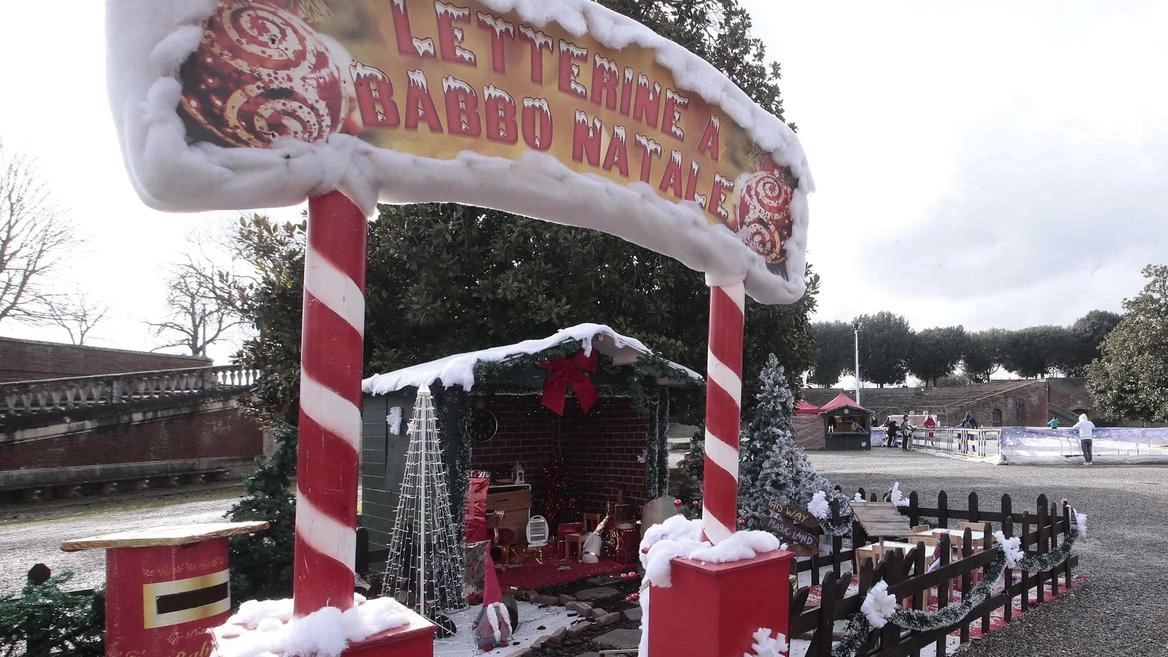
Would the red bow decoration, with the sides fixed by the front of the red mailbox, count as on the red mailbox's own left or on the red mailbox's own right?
on the red mailbox's own left

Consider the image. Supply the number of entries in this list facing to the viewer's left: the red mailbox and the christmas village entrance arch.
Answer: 0

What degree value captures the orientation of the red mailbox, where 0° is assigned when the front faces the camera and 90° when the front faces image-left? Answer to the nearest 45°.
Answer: approximately 315°

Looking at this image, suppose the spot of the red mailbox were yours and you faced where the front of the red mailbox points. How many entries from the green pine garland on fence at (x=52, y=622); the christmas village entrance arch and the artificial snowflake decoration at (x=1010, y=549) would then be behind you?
1

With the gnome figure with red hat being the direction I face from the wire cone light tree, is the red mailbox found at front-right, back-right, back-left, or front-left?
front-right

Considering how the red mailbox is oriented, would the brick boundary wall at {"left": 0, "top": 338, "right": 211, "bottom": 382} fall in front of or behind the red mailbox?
behind

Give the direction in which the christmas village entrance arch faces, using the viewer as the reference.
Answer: facing the viewer and to the right of the viewer

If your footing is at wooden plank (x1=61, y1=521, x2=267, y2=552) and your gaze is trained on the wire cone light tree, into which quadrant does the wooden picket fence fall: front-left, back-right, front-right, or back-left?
front-right

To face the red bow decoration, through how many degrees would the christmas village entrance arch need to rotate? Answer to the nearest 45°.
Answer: approximately 135° to its left
